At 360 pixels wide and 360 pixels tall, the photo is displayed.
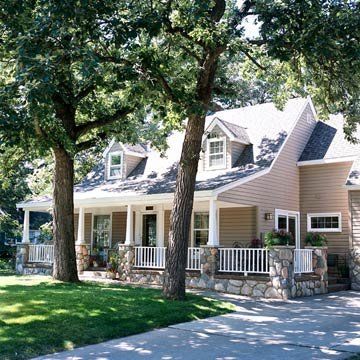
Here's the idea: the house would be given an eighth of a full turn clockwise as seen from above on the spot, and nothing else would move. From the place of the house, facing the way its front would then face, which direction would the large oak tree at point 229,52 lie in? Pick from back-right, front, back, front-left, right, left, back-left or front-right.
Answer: left

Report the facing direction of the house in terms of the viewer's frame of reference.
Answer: facing the viewer and to the left of the viewer

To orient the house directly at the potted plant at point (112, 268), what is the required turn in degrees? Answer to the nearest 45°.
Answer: approximately 45° to its right

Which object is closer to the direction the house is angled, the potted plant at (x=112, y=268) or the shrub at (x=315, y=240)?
the potted plant
